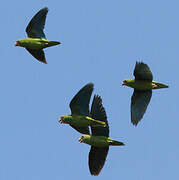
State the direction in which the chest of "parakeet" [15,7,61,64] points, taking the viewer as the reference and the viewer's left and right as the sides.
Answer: facing to the left of the viewer
